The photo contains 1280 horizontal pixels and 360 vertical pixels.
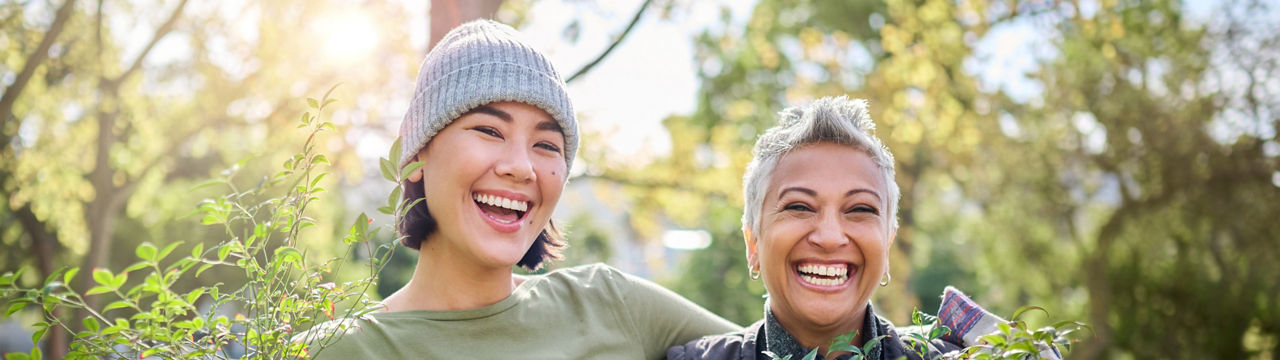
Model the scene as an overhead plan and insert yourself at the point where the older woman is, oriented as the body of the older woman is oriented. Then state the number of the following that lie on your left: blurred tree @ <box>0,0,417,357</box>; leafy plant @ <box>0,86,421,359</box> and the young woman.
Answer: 0

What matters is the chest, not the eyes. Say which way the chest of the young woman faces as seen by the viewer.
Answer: toward the camera

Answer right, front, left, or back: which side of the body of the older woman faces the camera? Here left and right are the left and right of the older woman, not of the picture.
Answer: front

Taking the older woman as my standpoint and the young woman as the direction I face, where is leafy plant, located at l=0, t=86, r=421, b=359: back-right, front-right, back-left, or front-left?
front-left

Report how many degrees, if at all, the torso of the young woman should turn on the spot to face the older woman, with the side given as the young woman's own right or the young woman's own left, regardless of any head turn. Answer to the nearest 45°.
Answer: approximately 90° to the young woman's own left

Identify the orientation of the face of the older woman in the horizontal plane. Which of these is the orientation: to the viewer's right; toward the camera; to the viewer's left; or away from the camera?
toward the camera

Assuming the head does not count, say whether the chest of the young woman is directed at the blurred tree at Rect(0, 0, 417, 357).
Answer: no

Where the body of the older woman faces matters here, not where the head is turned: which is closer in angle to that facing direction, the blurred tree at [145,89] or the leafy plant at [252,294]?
the leafy plant

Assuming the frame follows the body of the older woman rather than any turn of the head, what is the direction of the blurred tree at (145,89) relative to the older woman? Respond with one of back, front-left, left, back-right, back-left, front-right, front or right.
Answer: back-right

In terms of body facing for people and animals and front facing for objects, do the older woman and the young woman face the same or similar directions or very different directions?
same or similar directions

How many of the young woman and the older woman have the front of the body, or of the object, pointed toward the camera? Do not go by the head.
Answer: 2

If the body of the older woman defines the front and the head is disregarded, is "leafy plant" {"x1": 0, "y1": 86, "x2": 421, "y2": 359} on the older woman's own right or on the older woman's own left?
on the older woman's own right

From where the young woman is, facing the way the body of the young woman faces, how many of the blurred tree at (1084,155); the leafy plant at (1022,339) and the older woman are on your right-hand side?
0

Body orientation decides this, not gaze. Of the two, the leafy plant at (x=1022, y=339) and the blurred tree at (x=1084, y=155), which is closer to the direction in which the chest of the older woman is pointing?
the leafy plant

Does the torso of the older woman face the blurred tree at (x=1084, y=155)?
no
